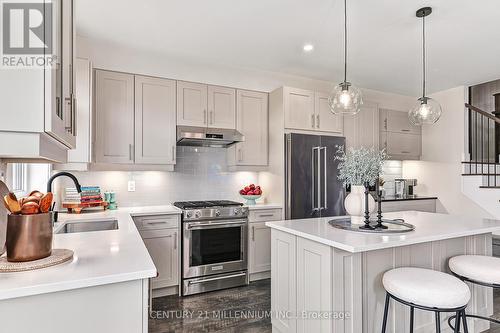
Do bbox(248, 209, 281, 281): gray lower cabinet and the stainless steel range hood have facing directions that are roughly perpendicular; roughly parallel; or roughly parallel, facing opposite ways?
roughly parallel

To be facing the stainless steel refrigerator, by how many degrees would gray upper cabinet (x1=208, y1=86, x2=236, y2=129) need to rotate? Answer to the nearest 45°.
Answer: approximately 90° to its left

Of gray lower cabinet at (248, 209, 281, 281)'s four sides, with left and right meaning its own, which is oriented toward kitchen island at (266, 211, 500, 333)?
front

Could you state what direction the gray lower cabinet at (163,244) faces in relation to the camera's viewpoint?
facing the viewer

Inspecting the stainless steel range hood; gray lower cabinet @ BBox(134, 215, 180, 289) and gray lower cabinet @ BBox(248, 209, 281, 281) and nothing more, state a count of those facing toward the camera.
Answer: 3

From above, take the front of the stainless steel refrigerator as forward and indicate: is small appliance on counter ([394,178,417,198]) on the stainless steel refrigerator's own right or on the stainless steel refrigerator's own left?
on the stainless steel refrigerator's own left

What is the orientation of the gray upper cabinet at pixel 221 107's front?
toward the camera

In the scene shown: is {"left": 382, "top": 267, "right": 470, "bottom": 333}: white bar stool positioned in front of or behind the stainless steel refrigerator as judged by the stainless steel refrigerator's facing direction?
in front

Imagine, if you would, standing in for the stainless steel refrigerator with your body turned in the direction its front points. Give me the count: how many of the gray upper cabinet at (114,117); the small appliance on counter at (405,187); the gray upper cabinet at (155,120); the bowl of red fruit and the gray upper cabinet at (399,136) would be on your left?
2

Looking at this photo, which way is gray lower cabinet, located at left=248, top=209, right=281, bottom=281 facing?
toward the camera

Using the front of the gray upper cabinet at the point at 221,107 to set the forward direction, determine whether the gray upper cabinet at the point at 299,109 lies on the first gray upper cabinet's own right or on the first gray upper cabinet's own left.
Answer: on the first gray upper cabinet's own left

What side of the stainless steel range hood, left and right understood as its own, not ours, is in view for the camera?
front
